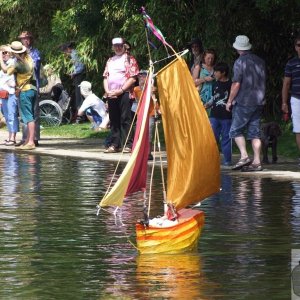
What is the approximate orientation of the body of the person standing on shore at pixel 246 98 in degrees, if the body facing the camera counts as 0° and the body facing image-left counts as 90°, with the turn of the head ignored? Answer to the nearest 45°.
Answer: approximately 135°

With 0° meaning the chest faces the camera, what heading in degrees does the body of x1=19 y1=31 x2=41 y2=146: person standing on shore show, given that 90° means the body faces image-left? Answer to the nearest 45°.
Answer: approximately 45°
